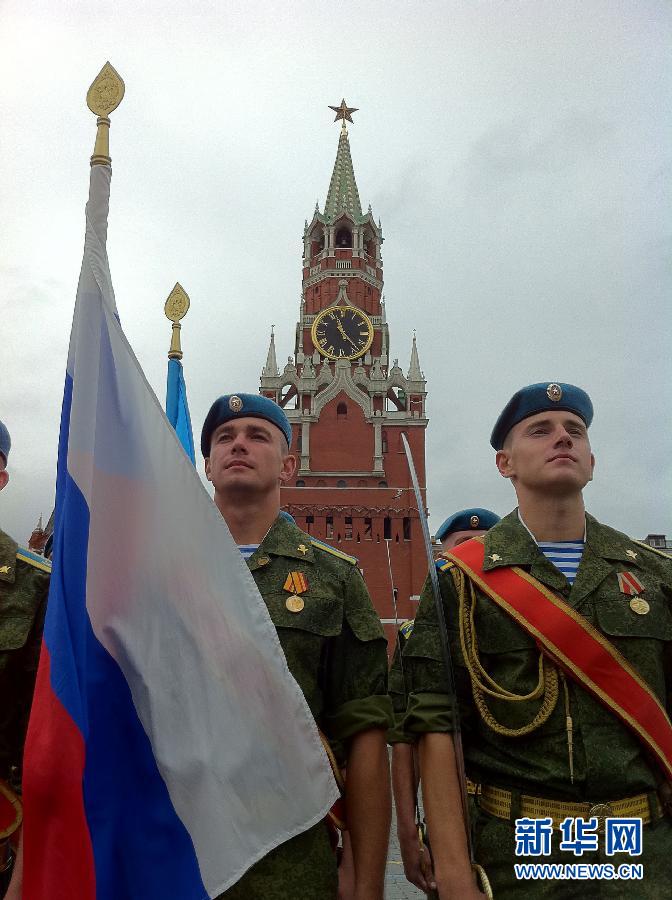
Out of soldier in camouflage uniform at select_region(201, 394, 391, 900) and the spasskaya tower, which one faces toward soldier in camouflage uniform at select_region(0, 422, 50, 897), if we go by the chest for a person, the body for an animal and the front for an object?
the spasskaya tower

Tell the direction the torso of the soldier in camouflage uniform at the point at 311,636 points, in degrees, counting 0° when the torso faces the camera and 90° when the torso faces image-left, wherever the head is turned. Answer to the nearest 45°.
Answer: approximately 0°

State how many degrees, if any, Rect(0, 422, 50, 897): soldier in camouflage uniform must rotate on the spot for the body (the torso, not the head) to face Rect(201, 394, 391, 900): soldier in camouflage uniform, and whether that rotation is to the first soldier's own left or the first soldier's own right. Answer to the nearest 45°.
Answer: approximately 90° to the first soldier's own left

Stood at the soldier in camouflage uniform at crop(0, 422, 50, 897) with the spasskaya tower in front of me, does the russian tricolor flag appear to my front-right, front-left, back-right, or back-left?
back-right

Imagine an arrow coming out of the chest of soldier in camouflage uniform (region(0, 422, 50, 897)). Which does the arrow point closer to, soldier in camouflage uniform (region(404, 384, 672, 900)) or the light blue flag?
the soldier in camouflage uniform

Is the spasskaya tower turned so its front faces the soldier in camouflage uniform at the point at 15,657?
yes

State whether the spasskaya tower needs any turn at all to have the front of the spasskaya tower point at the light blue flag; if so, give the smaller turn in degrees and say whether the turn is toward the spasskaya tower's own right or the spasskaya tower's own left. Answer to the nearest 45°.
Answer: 0° — it already faces it

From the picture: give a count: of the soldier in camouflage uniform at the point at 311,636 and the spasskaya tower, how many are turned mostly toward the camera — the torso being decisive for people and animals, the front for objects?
2
